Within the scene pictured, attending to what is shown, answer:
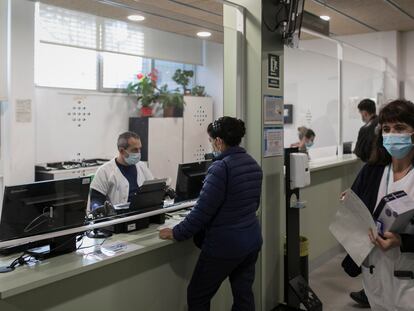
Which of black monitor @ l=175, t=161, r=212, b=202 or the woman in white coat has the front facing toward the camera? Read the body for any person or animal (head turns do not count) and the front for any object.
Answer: the woman in white coat

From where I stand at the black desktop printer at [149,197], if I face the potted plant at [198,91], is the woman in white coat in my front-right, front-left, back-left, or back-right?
back-right

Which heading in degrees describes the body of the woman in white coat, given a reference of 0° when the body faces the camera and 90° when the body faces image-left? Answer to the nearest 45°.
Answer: approximately 0°

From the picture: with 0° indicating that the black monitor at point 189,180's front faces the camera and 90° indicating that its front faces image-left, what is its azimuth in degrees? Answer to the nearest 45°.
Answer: approximately 135°

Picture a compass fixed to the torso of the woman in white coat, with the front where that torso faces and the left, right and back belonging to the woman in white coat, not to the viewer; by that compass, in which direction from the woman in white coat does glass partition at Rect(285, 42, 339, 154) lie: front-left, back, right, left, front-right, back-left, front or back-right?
back

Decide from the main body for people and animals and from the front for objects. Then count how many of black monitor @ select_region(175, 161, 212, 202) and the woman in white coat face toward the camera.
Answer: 1

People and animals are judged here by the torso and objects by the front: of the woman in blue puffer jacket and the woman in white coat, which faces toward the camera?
the woman in white coat

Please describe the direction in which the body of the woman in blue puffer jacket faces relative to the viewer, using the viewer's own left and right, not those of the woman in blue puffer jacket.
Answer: facing away from the viewer and to the left of the viewer

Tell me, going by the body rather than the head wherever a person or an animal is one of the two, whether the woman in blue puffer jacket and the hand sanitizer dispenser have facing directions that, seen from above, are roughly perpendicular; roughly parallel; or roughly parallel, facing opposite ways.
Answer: roughly parallel, facing opposite ways

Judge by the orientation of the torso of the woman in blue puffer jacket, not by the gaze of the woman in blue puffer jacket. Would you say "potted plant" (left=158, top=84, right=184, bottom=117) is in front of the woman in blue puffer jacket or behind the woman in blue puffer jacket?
in front

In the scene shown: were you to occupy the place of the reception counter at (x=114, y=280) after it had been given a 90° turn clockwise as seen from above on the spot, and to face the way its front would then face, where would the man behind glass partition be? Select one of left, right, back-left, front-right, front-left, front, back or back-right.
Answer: back-right

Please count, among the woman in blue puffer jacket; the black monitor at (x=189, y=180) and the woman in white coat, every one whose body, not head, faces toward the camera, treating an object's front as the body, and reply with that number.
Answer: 1

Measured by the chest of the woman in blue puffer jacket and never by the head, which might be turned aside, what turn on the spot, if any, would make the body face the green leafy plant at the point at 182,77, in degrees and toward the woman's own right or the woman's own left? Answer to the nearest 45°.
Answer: approximately 45° to the woman's own right

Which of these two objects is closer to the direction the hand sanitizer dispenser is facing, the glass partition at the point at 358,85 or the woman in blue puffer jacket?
the woman in blue puffer jacket

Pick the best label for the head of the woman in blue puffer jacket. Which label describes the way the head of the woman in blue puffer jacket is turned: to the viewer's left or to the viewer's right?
to the viewer's left

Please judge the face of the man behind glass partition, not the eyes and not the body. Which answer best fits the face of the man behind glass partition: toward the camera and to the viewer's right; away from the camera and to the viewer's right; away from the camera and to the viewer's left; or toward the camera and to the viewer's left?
toward the camera and to the viewer's right

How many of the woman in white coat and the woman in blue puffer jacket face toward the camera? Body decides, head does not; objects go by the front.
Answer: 1
